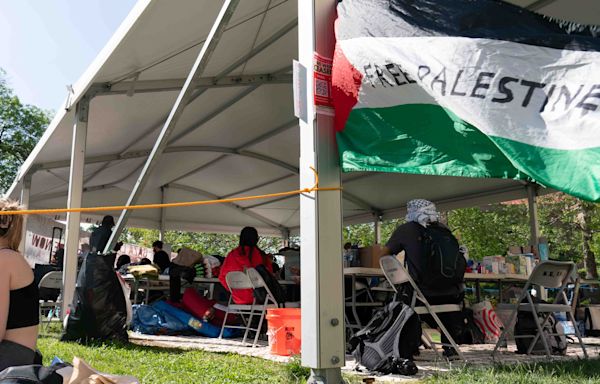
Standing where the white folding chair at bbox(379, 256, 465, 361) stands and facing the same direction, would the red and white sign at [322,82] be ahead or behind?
behind

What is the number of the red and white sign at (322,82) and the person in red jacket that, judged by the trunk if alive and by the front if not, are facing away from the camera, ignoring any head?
1

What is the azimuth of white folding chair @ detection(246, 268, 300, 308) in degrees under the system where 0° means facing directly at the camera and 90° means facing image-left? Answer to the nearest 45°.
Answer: approximately 225°

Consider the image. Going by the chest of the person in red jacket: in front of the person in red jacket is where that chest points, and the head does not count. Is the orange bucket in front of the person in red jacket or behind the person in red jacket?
behind

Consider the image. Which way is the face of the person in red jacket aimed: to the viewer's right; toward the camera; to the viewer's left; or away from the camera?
away from the camera

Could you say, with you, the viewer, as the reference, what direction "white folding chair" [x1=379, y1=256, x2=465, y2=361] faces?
facing away from the viewer and to the right of the viewer

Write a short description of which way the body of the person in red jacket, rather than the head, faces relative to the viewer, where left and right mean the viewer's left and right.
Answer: facing away from the viewer

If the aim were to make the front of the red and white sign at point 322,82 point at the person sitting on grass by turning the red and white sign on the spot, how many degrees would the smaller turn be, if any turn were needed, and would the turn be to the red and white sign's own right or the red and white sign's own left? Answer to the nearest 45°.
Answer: approximately 90° to the red and white sign's own right

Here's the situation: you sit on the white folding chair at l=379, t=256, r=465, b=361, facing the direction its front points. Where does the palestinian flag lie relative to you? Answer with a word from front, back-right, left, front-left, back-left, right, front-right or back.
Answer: back-right

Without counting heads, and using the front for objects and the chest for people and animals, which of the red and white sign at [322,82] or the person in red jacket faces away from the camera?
the person in red jacket
